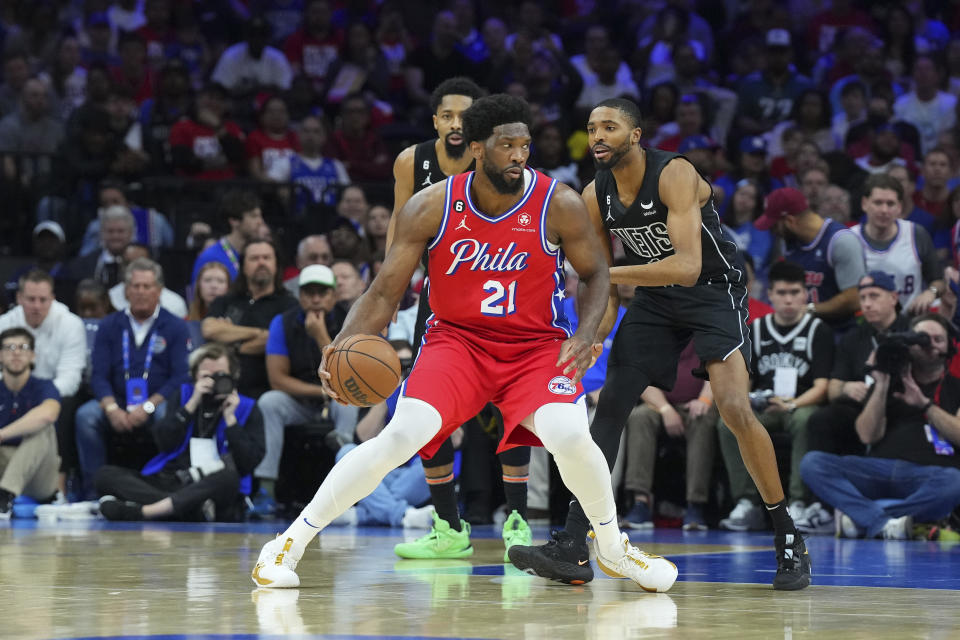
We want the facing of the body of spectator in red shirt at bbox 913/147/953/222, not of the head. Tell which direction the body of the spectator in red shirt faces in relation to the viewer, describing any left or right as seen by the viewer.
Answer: facing the viewer

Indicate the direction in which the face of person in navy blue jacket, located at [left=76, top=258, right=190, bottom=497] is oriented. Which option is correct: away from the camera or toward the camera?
toward the camera

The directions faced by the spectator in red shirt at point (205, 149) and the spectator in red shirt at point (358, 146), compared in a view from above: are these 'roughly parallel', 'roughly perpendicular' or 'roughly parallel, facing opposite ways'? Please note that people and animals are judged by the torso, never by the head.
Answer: roughly parallel

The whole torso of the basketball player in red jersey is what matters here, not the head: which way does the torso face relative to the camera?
toward the camera

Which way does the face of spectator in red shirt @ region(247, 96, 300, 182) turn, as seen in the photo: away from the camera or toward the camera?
toward the camera

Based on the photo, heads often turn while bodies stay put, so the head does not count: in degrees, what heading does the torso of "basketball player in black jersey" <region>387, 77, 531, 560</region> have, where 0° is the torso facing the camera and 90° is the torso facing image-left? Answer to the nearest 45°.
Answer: approximately 0°

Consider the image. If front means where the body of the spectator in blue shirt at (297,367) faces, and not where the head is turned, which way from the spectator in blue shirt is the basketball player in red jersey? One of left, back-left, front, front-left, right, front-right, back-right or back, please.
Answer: front

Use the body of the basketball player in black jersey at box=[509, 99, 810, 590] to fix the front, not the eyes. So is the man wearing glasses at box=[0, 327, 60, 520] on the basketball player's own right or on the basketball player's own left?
on the basketball player's own right

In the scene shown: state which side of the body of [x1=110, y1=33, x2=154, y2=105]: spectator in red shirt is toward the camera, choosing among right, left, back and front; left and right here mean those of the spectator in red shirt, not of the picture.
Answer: front

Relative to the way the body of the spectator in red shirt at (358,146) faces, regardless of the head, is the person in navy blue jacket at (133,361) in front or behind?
in front

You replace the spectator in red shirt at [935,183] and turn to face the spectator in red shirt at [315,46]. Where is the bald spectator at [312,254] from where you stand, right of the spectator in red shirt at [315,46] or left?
left

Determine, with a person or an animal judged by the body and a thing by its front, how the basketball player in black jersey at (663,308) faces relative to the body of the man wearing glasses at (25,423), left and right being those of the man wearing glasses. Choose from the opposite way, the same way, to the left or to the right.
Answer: to the right
